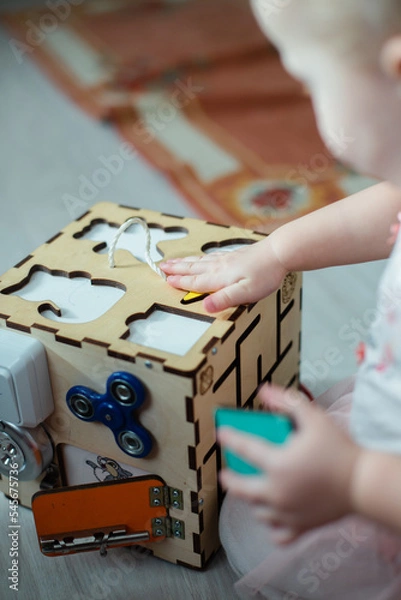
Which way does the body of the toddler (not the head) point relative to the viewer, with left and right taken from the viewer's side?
facing to the left of the viewer
